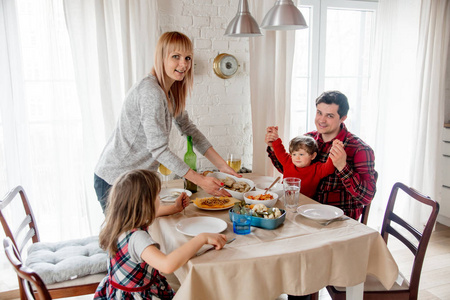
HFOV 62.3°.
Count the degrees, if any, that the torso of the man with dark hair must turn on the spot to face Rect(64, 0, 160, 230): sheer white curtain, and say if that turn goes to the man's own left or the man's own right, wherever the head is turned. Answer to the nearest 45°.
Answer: approximately 45° to the man's own right

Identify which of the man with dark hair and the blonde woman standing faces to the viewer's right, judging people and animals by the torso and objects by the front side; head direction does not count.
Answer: the blonde woman standing

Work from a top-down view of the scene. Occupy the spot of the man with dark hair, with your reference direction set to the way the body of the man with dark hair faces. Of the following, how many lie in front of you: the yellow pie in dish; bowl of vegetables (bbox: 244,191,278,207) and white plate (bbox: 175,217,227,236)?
3

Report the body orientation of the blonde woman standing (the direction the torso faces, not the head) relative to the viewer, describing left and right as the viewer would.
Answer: facing to the right of the viewer

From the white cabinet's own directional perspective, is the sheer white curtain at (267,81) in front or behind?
in front

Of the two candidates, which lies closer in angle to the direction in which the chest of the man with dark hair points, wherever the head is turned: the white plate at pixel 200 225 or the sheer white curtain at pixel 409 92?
the white plate

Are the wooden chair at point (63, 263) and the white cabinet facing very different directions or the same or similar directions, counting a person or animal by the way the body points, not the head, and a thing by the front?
very different directions

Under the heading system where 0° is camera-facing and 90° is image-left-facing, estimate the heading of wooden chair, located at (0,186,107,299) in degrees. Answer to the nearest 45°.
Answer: approximately 270°

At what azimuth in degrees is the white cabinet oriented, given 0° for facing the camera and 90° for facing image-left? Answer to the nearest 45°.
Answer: approximately 45°
